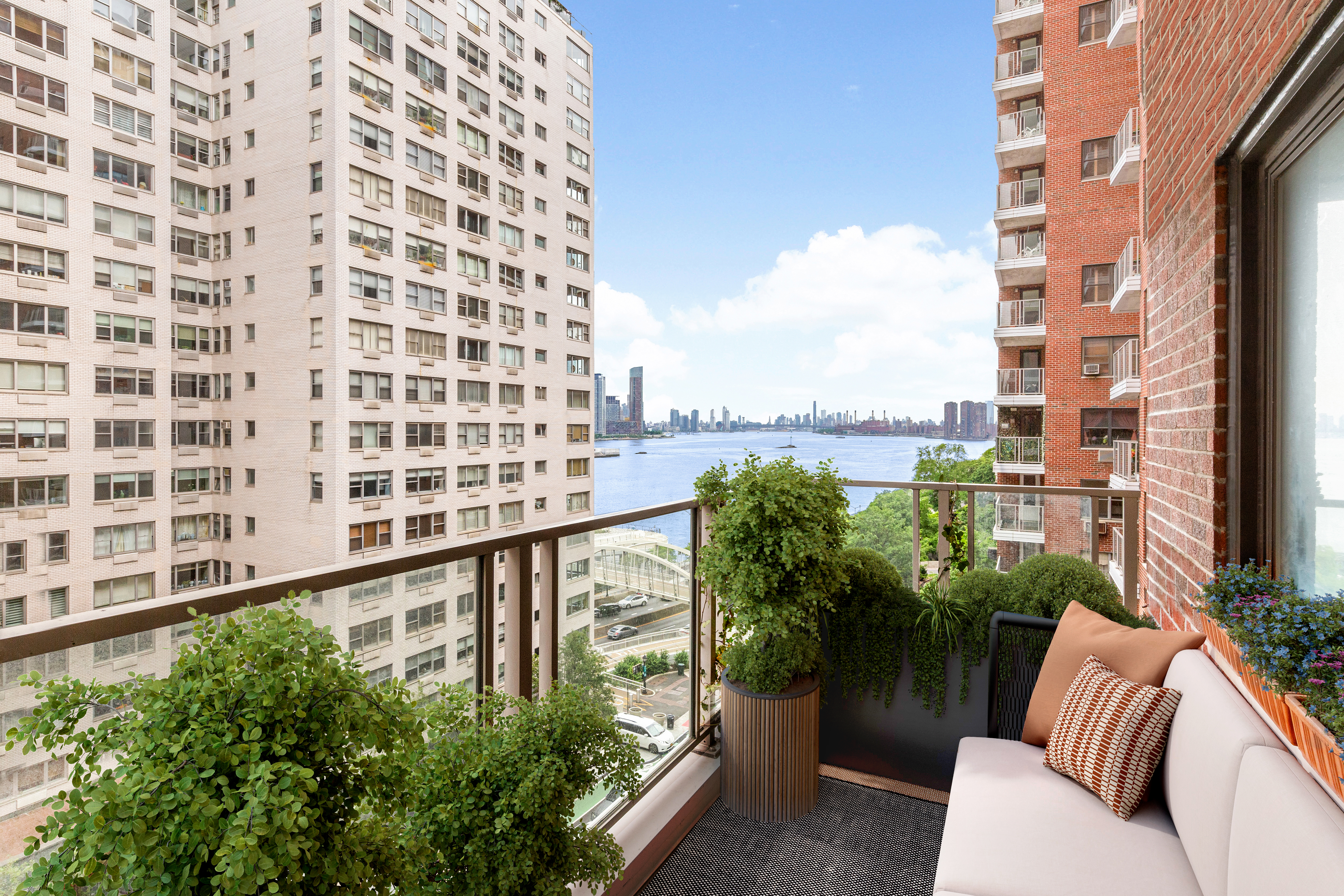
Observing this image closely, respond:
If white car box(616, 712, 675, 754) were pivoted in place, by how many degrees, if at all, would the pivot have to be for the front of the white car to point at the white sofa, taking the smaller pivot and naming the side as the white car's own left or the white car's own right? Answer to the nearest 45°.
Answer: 0° — it already faces it

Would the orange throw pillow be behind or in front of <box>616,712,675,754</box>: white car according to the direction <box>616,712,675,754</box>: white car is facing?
in front

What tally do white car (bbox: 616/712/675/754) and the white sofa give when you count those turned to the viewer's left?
1

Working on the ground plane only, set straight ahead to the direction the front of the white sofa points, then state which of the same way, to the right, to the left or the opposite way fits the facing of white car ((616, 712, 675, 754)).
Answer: the opposite way

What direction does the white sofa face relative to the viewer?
to the viewer's left

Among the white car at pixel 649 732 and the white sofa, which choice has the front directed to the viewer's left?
the white sofa

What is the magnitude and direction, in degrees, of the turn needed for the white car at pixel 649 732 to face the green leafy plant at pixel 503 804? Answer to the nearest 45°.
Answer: approximately 45° to its right

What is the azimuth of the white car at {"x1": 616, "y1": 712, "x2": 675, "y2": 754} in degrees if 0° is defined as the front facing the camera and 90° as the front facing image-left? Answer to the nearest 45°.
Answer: approximately 315°
